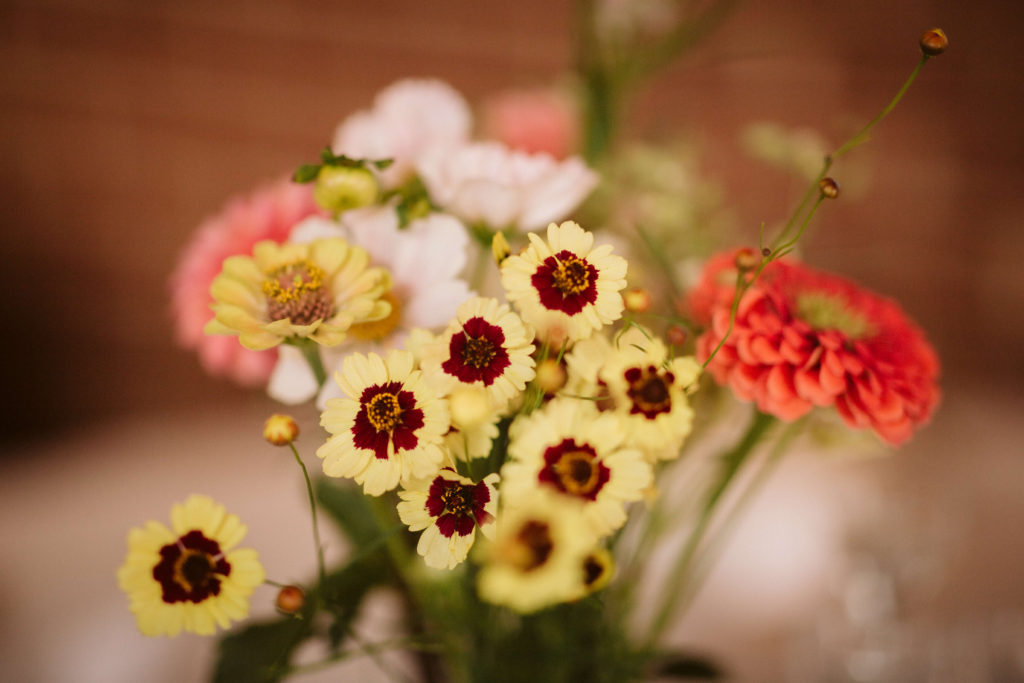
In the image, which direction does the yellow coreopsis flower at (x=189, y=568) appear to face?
toward the camera
